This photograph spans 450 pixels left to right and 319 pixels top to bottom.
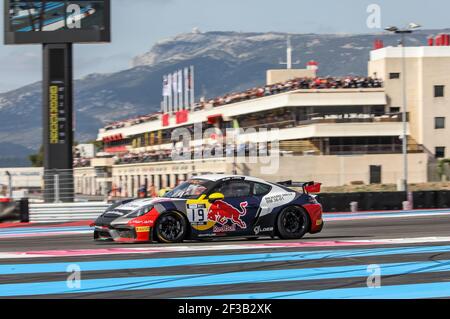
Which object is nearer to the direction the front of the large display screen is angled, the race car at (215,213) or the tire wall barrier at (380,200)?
the race car

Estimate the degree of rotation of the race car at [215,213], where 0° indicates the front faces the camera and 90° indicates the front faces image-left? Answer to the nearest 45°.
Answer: approximately 45°

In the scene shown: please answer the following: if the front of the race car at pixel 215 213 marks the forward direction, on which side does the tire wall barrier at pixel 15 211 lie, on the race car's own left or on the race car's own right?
on the race car's own right

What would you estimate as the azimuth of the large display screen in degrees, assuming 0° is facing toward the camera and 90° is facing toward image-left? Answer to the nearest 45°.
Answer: approximately 0°

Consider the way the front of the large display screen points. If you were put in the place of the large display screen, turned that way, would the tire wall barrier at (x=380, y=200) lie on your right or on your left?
on your left

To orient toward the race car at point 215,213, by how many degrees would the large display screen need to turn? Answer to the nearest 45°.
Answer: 0° — it already faces it

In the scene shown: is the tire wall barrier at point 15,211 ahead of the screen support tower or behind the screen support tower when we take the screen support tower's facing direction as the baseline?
ahead

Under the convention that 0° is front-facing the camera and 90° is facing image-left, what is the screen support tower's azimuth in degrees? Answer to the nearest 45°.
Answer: approximately 0°

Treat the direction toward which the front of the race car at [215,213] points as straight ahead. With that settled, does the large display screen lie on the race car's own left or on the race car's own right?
on the race car's own right
